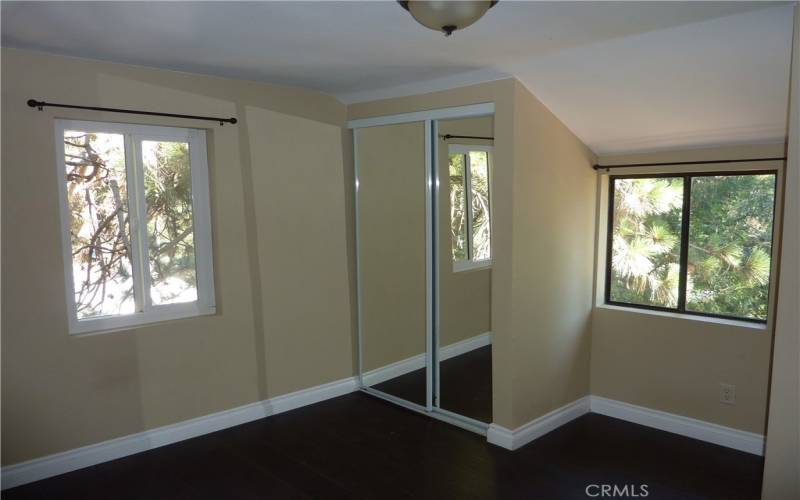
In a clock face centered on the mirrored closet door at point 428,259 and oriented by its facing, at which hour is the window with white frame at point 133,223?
The window with white frame is roughly at 1 o'clock from the mirrored closet door.

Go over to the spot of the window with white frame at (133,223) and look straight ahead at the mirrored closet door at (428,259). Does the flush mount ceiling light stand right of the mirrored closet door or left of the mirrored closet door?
right

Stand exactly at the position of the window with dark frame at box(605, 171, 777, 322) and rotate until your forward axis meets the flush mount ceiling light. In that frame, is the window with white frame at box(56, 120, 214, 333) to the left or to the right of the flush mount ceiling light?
right

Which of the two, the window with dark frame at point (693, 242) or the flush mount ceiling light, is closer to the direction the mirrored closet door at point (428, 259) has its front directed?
the flush mount ceiling light

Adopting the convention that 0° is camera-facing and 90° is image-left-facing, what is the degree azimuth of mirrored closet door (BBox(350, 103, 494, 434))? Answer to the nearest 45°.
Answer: approximately 45°

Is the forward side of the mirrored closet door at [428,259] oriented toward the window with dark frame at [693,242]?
no

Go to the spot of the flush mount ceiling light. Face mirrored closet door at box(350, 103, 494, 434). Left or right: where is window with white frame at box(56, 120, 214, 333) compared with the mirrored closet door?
left

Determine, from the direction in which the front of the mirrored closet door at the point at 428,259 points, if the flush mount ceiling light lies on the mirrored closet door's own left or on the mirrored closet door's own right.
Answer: on the mirrored closet door's own left

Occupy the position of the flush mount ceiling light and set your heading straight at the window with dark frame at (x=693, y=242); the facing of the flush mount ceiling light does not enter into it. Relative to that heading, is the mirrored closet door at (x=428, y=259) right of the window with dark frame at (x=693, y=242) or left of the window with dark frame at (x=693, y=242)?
left
